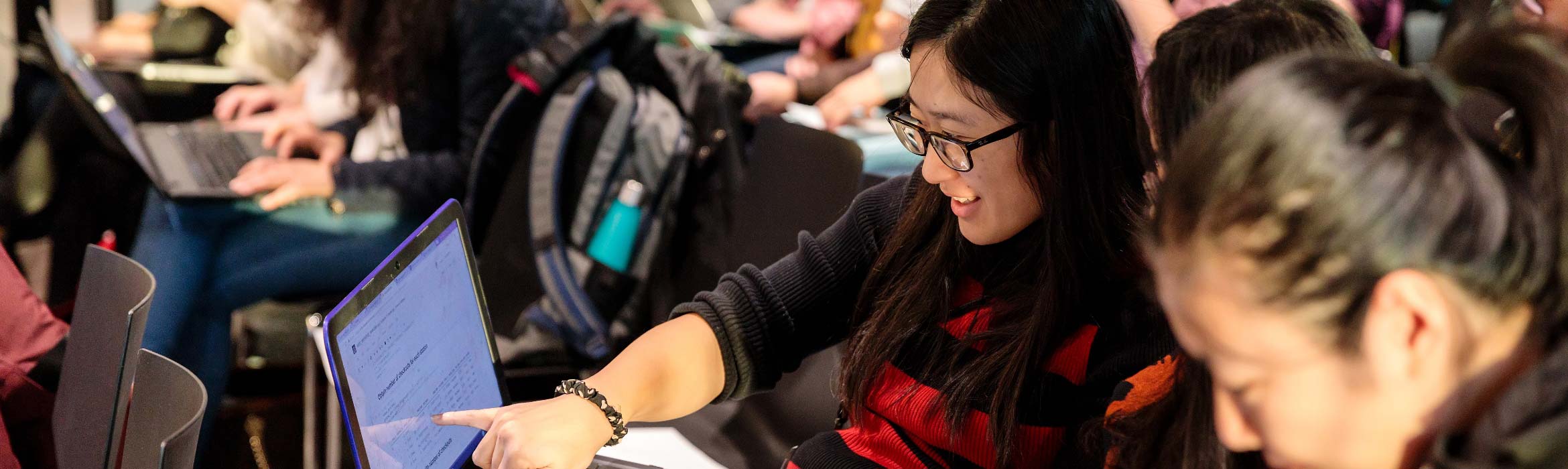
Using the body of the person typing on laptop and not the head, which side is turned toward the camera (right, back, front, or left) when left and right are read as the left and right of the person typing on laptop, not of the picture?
left

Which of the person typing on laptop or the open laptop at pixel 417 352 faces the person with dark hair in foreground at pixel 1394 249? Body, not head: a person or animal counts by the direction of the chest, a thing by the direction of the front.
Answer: the open laptop

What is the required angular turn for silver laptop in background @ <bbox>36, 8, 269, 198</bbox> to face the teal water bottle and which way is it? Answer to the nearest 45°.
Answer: approximately 45° to its right

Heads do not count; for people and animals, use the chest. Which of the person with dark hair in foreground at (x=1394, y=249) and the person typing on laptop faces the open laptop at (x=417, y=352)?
the person with dark hair in foreground

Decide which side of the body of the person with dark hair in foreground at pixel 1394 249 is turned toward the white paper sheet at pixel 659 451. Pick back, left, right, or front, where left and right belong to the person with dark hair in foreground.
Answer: front

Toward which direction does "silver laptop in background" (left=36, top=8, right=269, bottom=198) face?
to the viewer's right

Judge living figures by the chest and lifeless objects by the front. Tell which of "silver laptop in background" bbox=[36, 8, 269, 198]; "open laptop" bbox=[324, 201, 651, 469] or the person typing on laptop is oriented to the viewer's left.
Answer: the person typing on laptop

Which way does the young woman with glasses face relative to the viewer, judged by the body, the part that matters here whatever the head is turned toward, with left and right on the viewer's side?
facing the viewer and to the left of the viewer

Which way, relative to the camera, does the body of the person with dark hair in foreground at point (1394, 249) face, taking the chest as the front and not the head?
to the viewer's left

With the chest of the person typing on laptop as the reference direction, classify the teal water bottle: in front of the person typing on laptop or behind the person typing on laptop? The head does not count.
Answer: behind

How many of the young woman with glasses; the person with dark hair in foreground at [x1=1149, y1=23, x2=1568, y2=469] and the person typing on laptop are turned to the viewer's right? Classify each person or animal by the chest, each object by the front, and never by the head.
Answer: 0

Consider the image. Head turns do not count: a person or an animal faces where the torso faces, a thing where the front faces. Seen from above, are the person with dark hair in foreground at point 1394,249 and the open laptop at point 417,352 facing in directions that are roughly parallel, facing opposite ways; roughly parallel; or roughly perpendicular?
roughly parallel, facing opposite ways

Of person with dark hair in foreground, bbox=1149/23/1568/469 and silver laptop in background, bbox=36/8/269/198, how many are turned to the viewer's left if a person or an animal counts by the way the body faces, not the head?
1

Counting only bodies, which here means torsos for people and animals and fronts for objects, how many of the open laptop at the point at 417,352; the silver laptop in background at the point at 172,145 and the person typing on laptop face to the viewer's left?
1
